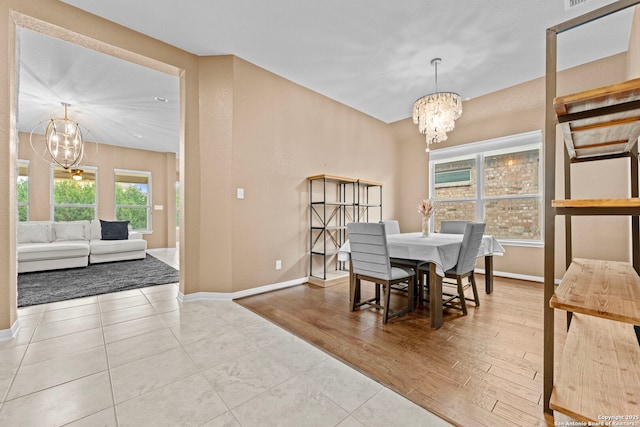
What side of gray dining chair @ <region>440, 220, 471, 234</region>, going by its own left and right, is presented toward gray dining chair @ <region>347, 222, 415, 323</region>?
front

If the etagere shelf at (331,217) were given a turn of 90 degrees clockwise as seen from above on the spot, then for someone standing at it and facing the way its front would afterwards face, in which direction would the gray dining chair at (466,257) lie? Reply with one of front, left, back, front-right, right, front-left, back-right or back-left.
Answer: left

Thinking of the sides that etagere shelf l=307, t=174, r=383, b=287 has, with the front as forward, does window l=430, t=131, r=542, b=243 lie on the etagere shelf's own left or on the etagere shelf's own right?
on the etagere shelf's own left

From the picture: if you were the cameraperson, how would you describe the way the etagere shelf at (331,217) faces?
facing the viewer and to the right of the viewer

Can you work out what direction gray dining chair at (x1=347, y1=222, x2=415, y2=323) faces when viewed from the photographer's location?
facing away from the viewer and to the right of the viewer

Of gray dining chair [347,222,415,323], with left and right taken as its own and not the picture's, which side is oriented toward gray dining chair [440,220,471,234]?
front

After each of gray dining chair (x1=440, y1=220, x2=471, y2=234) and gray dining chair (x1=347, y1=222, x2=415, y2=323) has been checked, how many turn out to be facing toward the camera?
1

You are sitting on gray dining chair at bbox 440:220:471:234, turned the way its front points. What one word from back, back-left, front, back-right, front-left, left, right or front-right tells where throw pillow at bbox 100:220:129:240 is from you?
right

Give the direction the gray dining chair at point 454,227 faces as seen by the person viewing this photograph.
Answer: facing the viewer

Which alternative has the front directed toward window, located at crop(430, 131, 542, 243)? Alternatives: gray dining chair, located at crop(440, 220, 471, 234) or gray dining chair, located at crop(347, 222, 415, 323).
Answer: gray dining chair, located at crop(347, 222, 415, 323)

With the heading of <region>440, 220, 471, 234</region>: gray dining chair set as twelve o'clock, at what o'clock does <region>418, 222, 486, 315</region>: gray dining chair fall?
<region>418, 222, 486, 315</region>: gray dining chair is roughly at 12 o'clock from <region>440, 220, 471, 234</region>: gray dining chair.

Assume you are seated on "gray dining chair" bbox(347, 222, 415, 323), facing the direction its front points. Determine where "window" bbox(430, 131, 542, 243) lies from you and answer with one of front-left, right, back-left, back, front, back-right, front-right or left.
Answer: front

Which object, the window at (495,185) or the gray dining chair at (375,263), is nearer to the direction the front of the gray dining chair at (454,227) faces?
the gray dining chair

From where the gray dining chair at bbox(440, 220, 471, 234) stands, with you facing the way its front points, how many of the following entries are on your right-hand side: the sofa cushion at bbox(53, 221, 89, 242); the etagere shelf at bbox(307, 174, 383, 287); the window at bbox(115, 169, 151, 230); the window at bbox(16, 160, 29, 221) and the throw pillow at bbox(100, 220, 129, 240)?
5

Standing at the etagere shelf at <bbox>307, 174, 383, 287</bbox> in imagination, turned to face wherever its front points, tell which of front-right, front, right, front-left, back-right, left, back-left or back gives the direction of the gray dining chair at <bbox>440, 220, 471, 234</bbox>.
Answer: front-left

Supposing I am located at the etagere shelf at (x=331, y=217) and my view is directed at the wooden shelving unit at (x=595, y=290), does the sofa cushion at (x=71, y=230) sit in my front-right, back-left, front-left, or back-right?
back-right

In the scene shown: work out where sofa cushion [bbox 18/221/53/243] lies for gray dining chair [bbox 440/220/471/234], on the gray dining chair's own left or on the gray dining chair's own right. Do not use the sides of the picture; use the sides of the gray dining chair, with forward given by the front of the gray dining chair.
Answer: on the gray dining chair's own right

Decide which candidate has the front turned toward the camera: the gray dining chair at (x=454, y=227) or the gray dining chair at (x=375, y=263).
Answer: the gray dining chair at (x=454, y=227)
